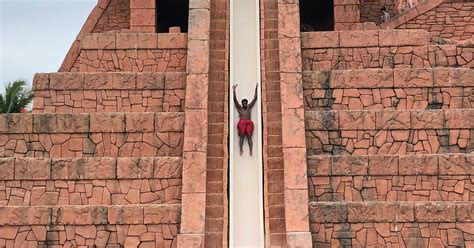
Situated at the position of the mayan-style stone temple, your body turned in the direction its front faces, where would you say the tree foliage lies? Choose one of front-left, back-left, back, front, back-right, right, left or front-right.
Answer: back-right

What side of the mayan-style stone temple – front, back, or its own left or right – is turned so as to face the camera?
front
